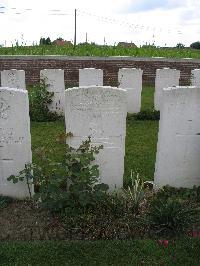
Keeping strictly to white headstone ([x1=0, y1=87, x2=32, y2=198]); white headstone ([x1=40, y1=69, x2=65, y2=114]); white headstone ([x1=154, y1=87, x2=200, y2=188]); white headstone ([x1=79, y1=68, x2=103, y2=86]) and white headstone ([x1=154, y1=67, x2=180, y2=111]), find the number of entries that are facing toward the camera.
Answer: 5

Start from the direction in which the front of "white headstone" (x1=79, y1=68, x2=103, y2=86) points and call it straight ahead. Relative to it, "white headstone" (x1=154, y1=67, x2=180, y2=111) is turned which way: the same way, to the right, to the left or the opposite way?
the same way

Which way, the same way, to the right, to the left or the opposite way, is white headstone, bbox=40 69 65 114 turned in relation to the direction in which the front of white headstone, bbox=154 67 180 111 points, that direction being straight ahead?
the same way

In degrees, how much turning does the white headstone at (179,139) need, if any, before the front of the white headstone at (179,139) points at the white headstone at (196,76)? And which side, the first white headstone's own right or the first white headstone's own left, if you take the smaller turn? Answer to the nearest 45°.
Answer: approximately 180°

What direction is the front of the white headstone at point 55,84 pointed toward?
toward the camera

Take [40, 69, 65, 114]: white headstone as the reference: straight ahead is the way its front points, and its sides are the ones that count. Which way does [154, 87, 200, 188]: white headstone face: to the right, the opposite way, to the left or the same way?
the same way

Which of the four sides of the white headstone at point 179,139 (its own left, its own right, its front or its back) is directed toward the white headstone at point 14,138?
right

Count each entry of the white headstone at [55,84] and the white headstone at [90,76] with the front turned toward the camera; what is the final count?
2

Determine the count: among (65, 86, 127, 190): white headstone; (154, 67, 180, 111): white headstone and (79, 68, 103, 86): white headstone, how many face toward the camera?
3

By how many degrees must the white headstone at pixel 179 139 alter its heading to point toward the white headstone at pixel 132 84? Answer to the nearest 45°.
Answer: approximately 180°

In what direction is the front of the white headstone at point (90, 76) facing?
toward the camera

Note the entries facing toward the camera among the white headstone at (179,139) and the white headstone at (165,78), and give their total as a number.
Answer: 2

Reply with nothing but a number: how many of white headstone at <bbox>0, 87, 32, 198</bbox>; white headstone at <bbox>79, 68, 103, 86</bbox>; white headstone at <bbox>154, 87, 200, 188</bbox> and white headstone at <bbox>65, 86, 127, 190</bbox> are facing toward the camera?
4

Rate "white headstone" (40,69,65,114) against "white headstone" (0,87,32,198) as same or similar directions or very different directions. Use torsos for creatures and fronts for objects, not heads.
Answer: same or similar directions

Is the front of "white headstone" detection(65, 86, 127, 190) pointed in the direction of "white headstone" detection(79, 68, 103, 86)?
no

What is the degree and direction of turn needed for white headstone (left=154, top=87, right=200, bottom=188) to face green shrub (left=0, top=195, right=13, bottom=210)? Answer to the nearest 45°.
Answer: approximately 90° to its right

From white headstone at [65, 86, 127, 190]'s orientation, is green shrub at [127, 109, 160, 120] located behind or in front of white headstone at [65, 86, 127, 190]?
behind

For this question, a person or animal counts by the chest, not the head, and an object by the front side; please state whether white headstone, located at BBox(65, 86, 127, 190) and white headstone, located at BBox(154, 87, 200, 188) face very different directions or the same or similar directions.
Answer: same or similar directions
